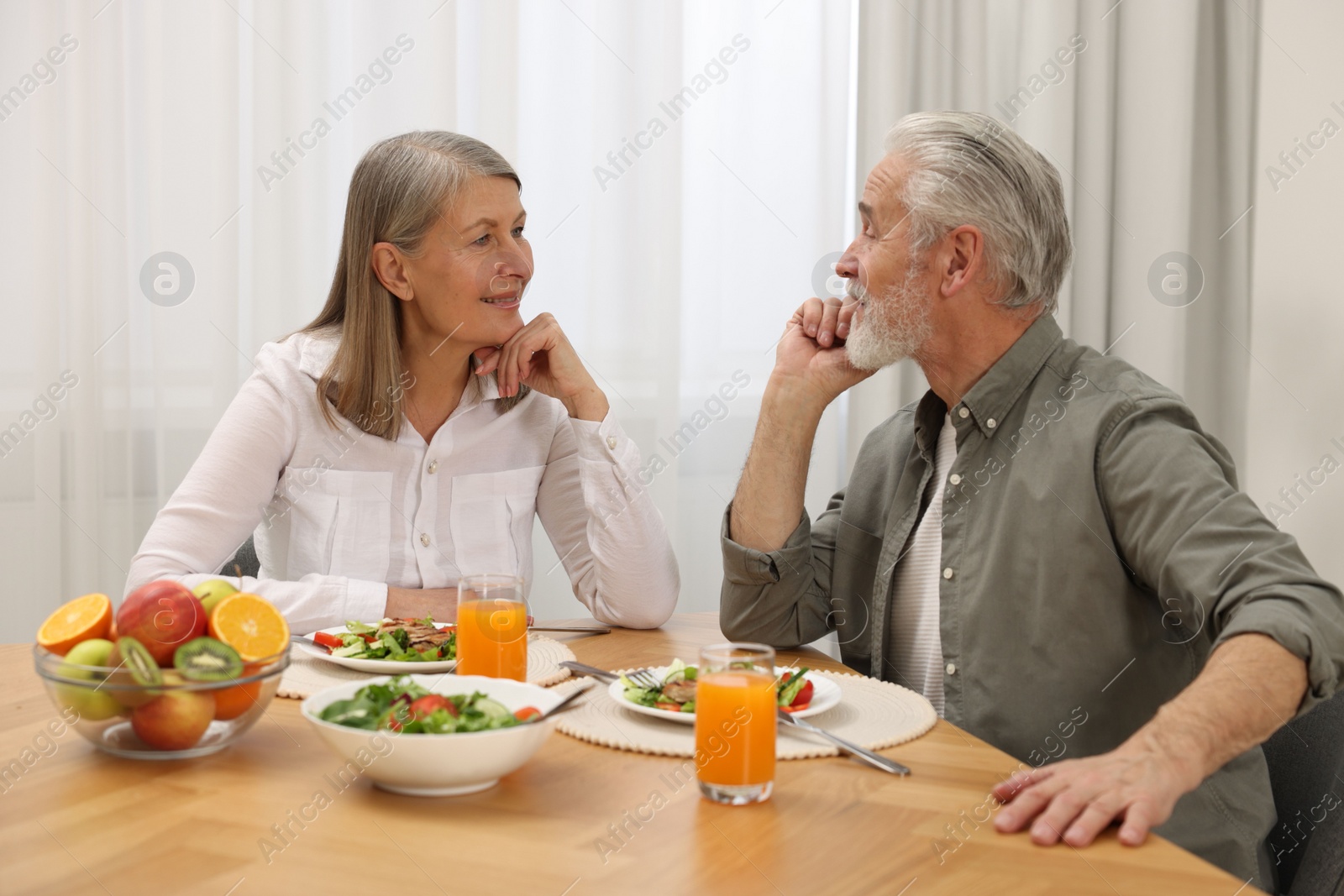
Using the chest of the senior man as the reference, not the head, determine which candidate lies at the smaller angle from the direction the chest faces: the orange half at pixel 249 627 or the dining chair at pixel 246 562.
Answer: the orange half

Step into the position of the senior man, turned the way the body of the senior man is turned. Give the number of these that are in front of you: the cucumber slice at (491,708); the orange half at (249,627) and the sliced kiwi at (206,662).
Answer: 3

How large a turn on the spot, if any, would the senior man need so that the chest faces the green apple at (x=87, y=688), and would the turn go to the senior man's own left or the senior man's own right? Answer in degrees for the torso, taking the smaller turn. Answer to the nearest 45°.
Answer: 0° — they already face it

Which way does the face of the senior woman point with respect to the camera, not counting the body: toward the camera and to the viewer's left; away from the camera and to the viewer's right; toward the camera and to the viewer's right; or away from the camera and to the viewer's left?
toward the camera and to the viewer's right

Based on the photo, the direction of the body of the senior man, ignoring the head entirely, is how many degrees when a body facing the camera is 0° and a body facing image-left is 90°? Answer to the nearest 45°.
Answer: approximately 45°

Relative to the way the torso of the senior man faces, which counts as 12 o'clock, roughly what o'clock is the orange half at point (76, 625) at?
The orange half is roughly at 12 o'clock from the senior man.

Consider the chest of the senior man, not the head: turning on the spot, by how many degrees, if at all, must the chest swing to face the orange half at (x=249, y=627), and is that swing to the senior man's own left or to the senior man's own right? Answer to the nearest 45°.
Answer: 0° — they already face it

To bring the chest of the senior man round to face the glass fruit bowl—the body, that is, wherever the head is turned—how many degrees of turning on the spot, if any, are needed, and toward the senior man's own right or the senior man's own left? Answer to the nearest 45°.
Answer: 0° — they already face it

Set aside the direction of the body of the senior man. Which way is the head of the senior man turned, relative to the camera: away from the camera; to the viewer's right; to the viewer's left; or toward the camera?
to the viewer's left
